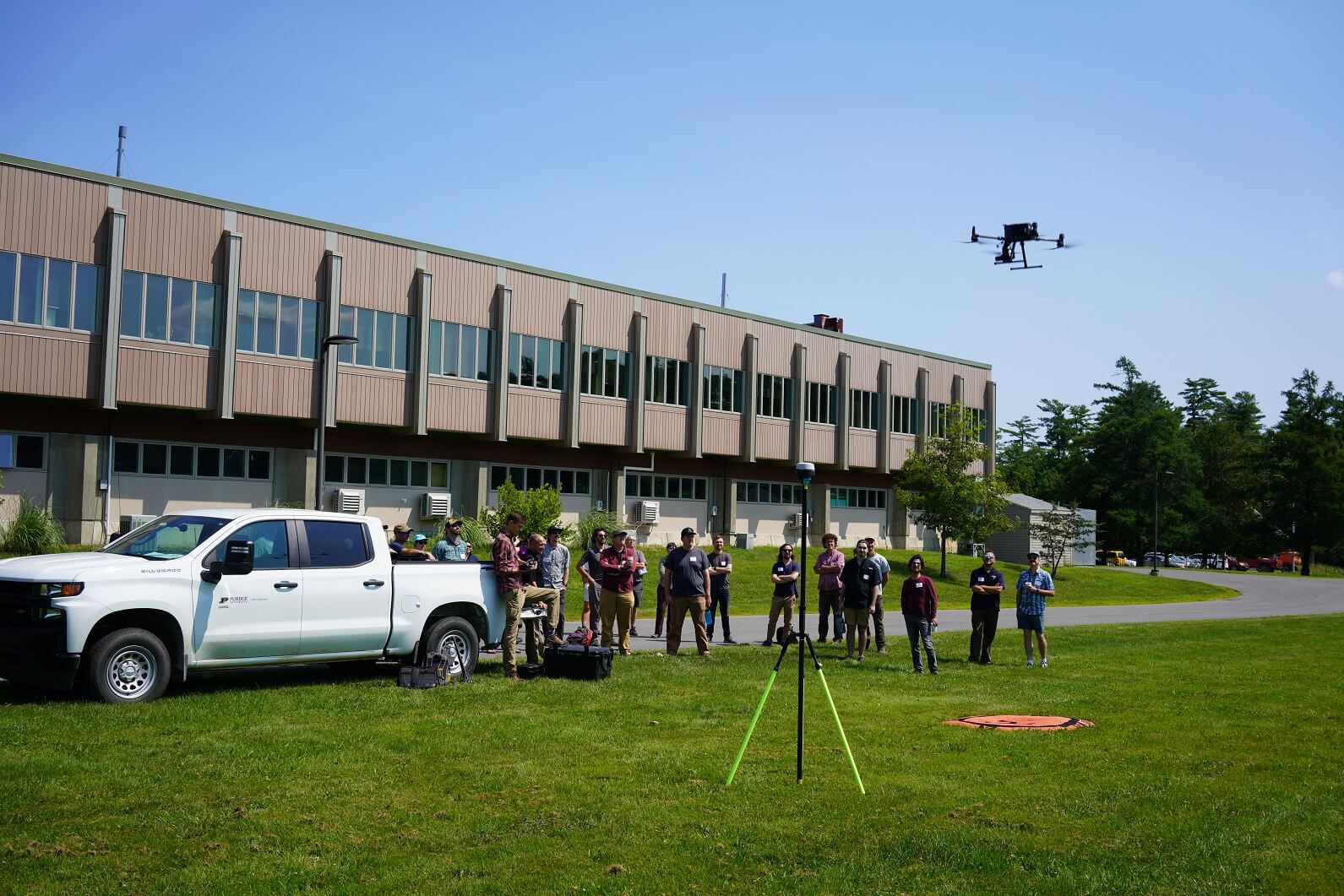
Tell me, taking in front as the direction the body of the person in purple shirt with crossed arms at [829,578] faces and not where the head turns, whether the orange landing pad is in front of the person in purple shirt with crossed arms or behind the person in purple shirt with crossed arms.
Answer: in front

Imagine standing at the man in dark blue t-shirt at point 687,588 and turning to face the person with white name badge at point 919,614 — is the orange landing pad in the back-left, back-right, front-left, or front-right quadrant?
front-right

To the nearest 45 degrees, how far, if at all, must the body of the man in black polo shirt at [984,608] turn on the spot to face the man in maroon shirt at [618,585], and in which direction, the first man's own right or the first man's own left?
approximately 45° to the first man's own right

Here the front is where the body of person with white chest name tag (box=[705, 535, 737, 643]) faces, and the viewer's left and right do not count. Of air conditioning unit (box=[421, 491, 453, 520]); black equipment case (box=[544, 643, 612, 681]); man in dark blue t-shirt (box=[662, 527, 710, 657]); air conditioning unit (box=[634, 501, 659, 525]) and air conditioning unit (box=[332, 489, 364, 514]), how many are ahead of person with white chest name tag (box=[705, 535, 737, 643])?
2

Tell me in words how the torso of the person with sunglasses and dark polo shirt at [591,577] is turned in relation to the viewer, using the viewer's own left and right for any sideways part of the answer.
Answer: facing the viewer and to the right of the viewer

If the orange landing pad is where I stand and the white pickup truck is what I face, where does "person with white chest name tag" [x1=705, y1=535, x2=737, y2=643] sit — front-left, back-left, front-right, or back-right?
front-right

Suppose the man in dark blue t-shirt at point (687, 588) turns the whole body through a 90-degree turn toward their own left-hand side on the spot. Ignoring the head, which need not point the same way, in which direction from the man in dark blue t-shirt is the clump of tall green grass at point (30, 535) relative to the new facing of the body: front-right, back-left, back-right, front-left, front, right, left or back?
back-left

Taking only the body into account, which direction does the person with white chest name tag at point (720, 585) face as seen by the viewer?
toward the camera

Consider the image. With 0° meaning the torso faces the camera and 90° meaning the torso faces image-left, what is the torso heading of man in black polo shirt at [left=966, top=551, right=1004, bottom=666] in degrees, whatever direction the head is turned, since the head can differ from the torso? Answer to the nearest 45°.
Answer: approximately 0°

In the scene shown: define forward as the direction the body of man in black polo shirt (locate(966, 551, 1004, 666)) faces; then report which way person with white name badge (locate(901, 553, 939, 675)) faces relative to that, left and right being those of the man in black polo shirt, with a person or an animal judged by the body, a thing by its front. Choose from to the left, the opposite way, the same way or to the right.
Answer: the same way

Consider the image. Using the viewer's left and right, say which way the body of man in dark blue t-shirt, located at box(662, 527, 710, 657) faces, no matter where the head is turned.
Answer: facing the viewer

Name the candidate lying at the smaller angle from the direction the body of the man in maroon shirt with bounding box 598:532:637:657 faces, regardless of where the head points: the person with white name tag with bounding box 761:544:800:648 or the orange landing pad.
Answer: the orange landing pad

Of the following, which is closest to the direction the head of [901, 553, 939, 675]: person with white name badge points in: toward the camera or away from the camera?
toward the camera

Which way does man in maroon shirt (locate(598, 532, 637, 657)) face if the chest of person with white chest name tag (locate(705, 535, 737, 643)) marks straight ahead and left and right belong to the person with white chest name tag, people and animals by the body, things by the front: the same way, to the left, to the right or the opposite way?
the same way

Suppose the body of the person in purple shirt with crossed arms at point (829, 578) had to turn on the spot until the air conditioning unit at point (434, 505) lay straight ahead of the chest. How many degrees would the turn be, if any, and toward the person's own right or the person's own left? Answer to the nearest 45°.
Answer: approximately 135° to the person's own right

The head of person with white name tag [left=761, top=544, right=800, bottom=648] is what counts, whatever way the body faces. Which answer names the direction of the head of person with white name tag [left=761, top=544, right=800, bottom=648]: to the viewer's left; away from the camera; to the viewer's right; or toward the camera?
toward the camera

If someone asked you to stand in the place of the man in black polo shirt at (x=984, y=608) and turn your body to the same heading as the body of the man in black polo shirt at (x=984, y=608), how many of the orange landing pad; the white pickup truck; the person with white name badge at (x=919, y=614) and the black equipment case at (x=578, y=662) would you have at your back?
0

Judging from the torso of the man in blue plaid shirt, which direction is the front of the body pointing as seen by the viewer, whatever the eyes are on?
toward the camera
